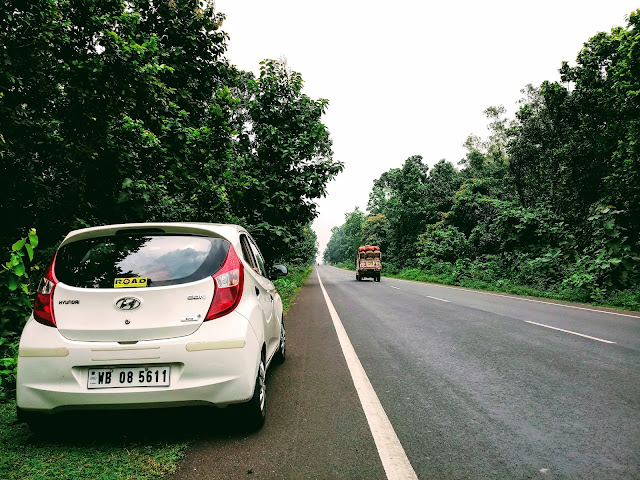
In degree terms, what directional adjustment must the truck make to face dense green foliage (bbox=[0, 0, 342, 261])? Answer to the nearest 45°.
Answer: approximately 180°

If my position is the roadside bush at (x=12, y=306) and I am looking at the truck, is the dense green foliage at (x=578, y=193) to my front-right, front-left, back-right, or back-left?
front-right

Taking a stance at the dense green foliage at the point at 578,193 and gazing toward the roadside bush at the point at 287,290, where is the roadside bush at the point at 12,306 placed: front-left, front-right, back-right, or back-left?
front-left

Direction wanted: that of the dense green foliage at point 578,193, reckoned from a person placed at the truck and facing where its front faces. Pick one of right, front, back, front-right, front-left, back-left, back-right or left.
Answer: back-right

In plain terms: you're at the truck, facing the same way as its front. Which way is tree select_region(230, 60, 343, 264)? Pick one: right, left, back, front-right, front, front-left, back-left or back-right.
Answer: back

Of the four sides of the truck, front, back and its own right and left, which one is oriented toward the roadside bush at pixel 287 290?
back

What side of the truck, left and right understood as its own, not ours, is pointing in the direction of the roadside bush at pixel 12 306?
back

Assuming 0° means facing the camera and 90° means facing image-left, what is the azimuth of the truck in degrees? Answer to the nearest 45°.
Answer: approximately 180°

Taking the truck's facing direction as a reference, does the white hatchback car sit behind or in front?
behind
